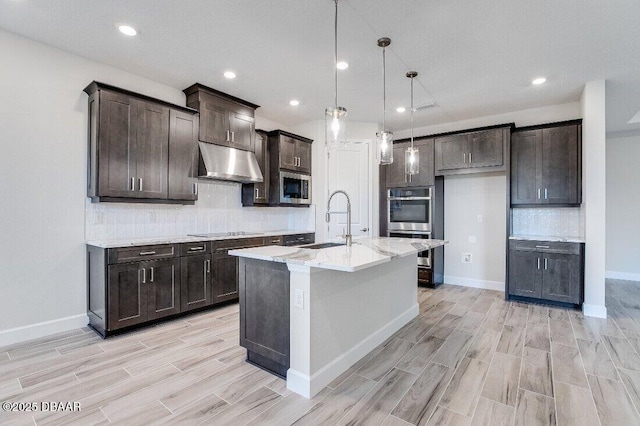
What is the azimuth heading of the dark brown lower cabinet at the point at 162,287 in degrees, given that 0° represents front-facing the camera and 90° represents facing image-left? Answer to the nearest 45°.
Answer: approximately 315°

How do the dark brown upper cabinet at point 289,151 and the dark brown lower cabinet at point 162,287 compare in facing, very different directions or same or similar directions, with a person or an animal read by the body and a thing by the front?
same or similar directions

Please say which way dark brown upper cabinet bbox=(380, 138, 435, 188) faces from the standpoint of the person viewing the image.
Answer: facing the viewer

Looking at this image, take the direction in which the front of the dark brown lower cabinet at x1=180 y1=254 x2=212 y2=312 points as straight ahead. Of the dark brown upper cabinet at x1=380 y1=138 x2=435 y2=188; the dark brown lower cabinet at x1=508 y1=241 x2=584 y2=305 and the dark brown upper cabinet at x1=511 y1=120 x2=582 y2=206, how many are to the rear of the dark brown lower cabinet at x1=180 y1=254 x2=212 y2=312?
0

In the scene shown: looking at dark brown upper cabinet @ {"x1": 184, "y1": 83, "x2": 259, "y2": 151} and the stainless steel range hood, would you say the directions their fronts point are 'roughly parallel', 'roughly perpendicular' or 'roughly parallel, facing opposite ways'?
roughly parallel

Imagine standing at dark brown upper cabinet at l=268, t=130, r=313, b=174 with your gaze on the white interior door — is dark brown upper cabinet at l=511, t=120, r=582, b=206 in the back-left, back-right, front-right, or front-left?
front-right

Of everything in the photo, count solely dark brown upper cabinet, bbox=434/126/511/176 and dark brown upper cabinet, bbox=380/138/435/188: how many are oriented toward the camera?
2

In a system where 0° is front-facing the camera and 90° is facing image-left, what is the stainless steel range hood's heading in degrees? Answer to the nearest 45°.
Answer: approximately 315°

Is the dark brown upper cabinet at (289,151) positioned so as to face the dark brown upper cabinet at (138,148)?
no

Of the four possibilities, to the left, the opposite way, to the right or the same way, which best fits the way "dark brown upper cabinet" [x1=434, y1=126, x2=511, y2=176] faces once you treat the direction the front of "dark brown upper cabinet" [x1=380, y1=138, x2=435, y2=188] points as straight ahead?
the same way

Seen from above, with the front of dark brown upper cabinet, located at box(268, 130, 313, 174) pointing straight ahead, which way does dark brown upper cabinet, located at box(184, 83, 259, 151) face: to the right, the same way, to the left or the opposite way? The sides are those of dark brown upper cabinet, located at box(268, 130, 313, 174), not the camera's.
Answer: the same way

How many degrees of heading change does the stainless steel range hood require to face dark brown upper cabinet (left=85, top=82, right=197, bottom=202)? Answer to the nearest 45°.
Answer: approximately 90° to its right

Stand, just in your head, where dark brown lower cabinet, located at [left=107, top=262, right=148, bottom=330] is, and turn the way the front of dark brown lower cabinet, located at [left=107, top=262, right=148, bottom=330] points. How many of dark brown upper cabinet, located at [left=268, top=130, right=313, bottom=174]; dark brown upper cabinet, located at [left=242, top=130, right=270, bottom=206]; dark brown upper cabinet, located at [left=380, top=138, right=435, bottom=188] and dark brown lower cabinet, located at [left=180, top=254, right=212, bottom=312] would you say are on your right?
0

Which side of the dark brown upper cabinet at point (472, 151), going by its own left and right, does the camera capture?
front

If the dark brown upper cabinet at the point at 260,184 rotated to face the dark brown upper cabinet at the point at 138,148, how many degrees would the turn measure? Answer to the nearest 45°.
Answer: approximately 90° to its right

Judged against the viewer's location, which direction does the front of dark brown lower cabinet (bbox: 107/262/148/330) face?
facing the viewer and to the right of the viewer
